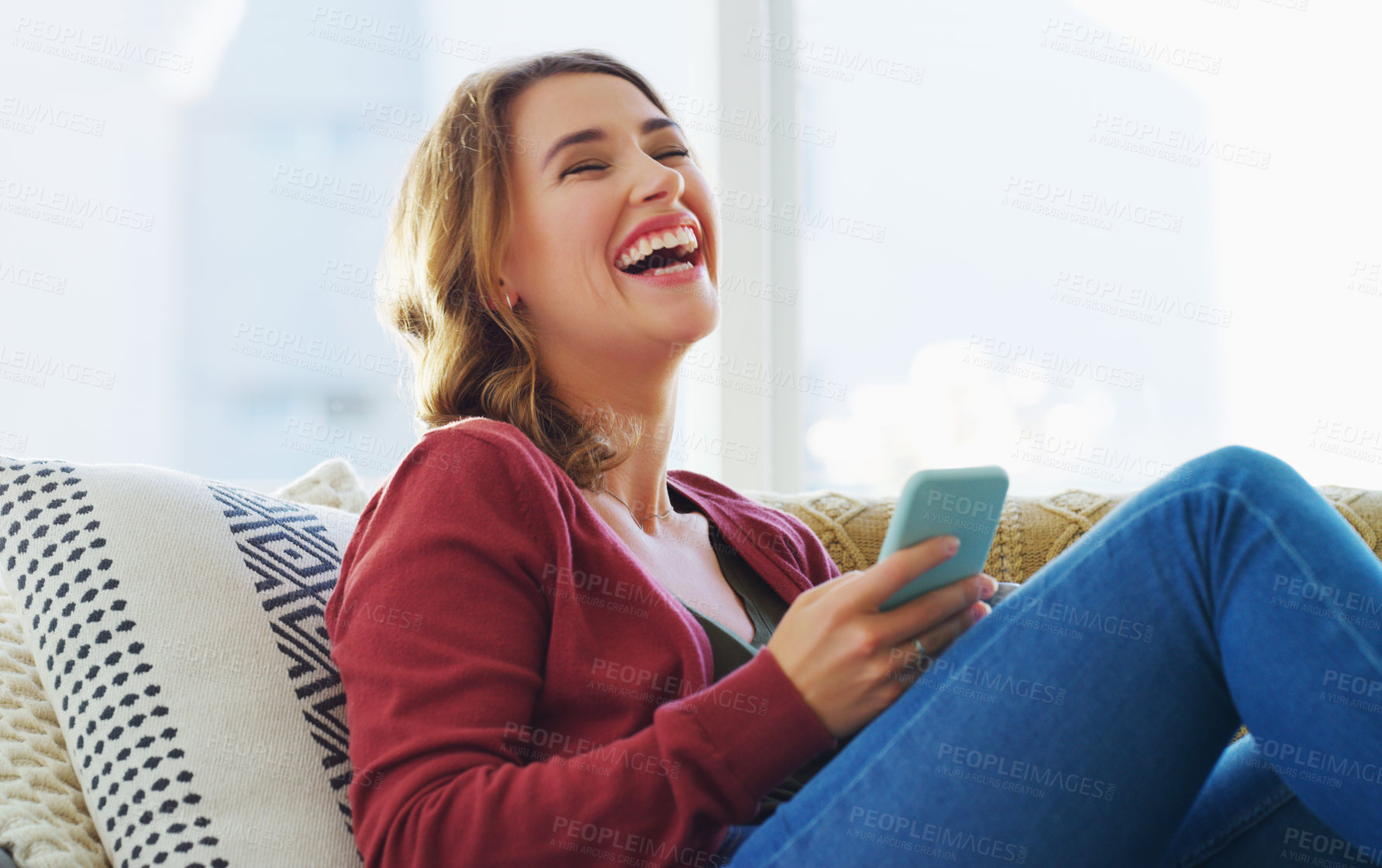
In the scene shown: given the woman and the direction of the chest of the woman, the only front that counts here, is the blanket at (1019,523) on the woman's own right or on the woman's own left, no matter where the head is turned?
on the woman's own left

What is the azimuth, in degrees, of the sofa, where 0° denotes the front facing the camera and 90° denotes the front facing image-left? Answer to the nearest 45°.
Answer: approximately 0°

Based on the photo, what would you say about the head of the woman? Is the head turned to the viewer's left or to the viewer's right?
to the viewer's right
